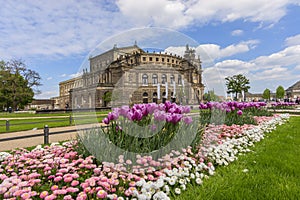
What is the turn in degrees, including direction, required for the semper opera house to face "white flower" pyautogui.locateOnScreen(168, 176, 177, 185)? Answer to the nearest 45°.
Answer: approximately 45° to its right

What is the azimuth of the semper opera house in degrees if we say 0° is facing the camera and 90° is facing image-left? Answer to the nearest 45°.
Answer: approximately 315°

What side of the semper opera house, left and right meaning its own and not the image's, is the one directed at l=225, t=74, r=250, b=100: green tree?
left

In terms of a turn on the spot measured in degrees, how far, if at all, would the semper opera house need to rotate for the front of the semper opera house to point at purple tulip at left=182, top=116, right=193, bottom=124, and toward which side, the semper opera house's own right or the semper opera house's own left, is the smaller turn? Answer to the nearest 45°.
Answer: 0° — it already faces it

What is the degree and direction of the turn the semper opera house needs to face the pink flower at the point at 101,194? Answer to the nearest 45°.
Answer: approximately 45° to its right

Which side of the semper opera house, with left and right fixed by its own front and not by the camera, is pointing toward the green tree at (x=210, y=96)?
left

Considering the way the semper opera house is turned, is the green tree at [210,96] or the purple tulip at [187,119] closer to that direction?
the purple tulip
